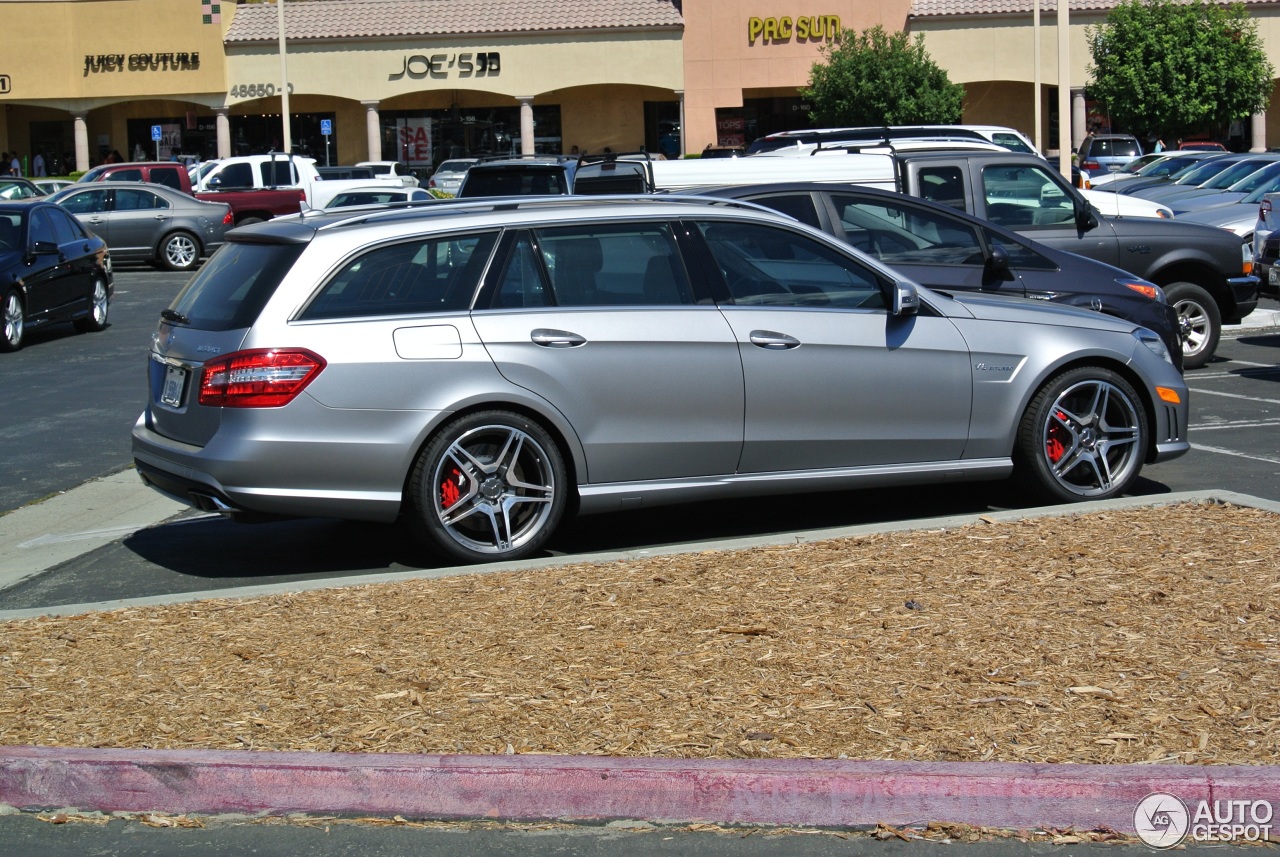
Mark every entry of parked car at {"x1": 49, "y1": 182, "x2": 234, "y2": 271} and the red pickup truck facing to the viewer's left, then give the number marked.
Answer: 2

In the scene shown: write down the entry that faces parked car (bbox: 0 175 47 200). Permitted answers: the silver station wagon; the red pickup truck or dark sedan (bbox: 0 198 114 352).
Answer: the red pickup truck

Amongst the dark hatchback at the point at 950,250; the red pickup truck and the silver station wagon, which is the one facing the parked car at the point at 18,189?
the red pickup truck

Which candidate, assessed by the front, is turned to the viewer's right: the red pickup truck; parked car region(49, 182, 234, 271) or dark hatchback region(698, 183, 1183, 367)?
the dark hatchback

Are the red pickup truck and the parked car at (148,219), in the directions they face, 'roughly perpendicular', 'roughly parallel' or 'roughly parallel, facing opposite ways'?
roughly parallel

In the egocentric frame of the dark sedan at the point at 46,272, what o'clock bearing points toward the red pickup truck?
The red pickup truck is roughly at 5 o'clock from the dark sedan.

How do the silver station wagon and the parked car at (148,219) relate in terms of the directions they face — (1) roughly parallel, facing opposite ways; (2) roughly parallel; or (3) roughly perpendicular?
roughly parallel, facing opposite ways

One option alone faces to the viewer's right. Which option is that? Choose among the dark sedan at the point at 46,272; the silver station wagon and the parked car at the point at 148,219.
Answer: the silver station wagon

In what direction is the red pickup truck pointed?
to the viewer's left

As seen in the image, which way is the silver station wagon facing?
to the viewer's right

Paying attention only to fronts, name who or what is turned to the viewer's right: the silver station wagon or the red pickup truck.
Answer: the silver station wagon

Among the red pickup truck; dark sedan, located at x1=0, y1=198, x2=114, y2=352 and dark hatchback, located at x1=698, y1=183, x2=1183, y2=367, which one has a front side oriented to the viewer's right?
dark hatchback, located at x1=698, y1=183, x2=1183, y2=367

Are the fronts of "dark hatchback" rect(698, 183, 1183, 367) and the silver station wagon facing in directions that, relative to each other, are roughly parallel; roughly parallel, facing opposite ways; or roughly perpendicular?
roughly parallel

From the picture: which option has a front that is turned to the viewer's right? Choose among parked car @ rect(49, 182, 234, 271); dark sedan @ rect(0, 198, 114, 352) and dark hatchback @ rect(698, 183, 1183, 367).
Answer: dark hatchback @ rect(698, 183, 1183, 367)

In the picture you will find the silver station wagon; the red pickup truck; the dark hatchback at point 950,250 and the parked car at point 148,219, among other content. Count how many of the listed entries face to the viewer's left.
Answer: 2

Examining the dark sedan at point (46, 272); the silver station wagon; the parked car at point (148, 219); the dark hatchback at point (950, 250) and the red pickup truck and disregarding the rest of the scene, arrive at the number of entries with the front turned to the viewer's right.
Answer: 2

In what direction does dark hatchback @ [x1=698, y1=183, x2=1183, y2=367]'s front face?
to the viewer's right
